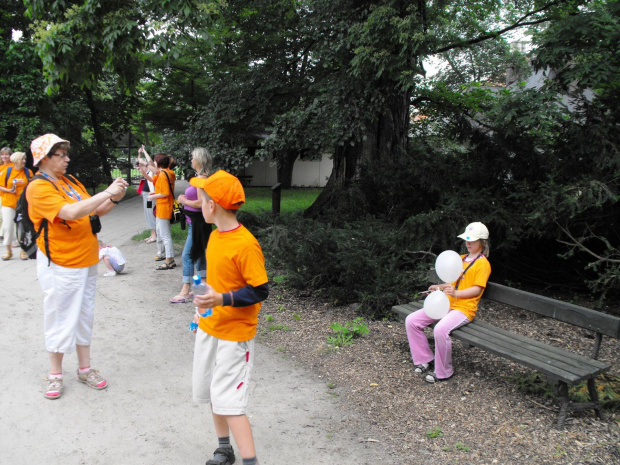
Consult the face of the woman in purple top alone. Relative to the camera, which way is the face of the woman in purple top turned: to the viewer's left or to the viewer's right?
to the viewer's left

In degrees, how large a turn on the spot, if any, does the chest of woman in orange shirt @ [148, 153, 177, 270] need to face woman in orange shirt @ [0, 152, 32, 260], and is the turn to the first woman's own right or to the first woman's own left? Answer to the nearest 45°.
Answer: approximately 45° to the first woman's own right

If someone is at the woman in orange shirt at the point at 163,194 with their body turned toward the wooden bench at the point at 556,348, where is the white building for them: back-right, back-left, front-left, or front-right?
back-left

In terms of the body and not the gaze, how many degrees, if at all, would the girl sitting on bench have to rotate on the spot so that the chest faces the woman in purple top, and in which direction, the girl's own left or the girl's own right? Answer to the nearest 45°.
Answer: approximately 45° to the girl's own right

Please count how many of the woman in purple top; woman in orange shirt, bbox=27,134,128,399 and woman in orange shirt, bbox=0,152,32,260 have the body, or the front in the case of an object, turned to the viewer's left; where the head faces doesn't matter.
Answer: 1

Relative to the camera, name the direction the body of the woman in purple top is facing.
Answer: to the viewer's left

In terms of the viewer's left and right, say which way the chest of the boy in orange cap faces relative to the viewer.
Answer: facing the viewer and to the left of the viewer

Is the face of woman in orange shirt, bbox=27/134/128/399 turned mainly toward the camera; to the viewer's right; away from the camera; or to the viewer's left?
to the viewer's right

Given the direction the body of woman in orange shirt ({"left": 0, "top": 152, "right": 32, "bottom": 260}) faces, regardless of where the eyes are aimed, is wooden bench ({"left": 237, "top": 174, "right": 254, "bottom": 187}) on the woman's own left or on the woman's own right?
on the woman's own left

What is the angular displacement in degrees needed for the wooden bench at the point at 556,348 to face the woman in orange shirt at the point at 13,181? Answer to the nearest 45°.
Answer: approximately 45° to its right

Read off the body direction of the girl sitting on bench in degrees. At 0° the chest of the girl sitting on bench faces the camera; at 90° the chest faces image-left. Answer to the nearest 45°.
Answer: approximately 45°

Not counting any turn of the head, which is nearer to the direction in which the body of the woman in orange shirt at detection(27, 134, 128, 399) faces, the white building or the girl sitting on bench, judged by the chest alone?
the girl sitting on bench

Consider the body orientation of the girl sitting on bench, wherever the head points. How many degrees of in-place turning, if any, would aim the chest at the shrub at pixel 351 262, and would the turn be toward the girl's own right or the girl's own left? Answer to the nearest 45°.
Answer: approximately 90° to the girl's own right

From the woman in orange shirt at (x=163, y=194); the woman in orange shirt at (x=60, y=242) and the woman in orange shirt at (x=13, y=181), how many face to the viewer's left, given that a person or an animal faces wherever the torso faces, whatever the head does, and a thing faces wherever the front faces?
1

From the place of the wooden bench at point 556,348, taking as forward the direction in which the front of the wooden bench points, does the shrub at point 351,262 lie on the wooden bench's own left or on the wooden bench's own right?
on the wooden bench's own right

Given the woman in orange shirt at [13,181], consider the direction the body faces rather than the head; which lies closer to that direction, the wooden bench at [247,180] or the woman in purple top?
the woman in purple top
